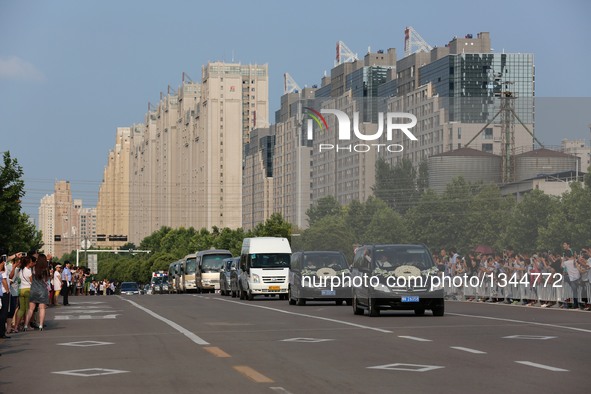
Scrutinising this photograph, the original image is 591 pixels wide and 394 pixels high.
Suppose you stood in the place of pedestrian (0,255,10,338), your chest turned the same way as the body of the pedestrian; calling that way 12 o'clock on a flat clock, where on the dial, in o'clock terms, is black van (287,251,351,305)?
The black van is roughly at 10 o'clock from the pedestrian.

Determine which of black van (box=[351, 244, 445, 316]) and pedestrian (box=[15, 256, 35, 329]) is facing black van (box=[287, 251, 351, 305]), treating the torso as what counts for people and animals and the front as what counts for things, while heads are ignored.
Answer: the pedestrian

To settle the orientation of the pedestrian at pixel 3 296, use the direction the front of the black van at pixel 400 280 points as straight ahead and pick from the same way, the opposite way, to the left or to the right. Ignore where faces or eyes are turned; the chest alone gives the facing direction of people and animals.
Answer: to the left

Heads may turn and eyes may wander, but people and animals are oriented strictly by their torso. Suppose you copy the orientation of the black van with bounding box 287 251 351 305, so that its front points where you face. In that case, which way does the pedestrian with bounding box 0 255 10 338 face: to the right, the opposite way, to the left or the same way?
to the left

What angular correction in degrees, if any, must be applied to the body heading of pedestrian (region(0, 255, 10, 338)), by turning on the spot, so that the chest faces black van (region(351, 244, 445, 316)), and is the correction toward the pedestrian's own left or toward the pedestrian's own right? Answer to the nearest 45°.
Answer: approximately 45° to the pedestrian's own left

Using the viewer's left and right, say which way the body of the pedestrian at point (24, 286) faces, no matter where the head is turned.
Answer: facing away from the viewer and to the right of the viewer

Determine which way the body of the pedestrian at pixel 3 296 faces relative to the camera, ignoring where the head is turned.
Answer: to the viewer's right

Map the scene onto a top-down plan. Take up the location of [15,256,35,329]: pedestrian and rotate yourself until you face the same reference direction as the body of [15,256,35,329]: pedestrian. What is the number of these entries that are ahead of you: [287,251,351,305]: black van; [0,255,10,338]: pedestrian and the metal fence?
2
